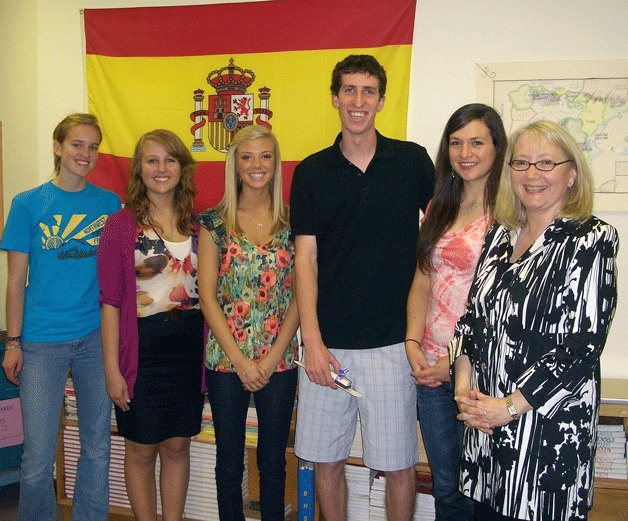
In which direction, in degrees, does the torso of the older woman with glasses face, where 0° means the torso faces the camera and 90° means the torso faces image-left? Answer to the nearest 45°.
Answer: approximately 45°

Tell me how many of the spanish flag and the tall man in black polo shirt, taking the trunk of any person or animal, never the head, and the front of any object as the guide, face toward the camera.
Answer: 2

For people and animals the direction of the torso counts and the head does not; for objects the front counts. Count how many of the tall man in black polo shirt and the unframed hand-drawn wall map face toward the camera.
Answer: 2

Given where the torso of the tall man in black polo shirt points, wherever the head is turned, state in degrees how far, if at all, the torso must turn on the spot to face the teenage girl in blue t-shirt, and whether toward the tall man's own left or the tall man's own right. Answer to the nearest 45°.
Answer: approximately 90° to the tall man's own right

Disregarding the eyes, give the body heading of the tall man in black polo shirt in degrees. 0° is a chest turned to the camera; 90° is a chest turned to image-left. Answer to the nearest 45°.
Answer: approximately 0°

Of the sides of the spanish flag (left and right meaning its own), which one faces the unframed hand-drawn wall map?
left

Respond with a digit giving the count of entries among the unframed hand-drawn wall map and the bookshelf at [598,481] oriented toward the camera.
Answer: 2
